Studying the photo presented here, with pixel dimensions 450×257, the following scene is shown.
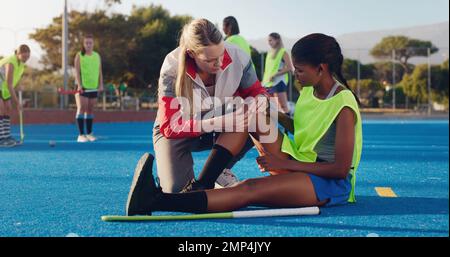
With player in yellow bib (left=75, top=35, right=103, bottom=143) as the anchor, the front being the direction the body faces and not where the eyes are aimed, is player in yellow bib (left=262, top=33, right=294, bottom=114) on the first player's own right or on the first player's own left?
on the first player's own left

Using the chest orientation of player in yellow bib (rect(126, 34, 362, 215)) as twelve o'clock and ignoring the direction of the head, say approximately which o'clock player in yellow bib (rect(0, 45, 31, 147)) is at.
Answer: player in yellow bib (rect(0, 45, 31, 147)) is roughly at 2 o'clock from player in yellow bib (rect(126, 34, 362, 215)).

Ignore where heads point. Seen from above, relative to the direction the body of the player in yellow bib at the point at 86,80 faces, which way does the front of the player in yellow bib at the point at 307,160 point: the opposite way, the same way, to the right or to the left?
to the right

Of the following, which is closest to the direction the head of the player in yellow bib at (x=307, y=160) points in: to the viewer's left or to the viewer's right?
to the viewer's left

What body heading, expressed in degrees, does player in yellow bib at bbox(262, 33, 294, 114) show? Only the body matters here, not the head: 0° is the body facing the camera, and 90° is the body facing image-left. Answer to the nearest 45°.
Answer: approximately 45°

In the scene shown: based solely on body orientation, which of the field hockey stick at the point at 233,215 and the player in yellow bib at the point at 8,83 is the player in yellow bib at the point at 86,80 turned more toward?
the field hockey stick

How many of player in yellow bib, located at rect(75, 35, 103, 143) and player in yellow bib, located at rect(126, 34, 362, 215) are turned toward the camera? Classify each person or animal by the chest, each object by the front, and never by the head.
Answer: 1

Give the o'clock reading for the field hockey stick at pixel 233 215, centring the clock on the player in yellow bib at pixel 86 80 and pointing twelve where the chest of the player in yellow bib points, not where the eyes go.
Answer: The field hockey stick is roughly at 12 o'clock from the player in yellow bib.

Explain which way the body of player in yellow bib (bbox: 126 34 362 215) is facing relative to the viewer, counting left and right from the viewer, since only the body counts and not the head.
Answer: facing to the left of the viewer
